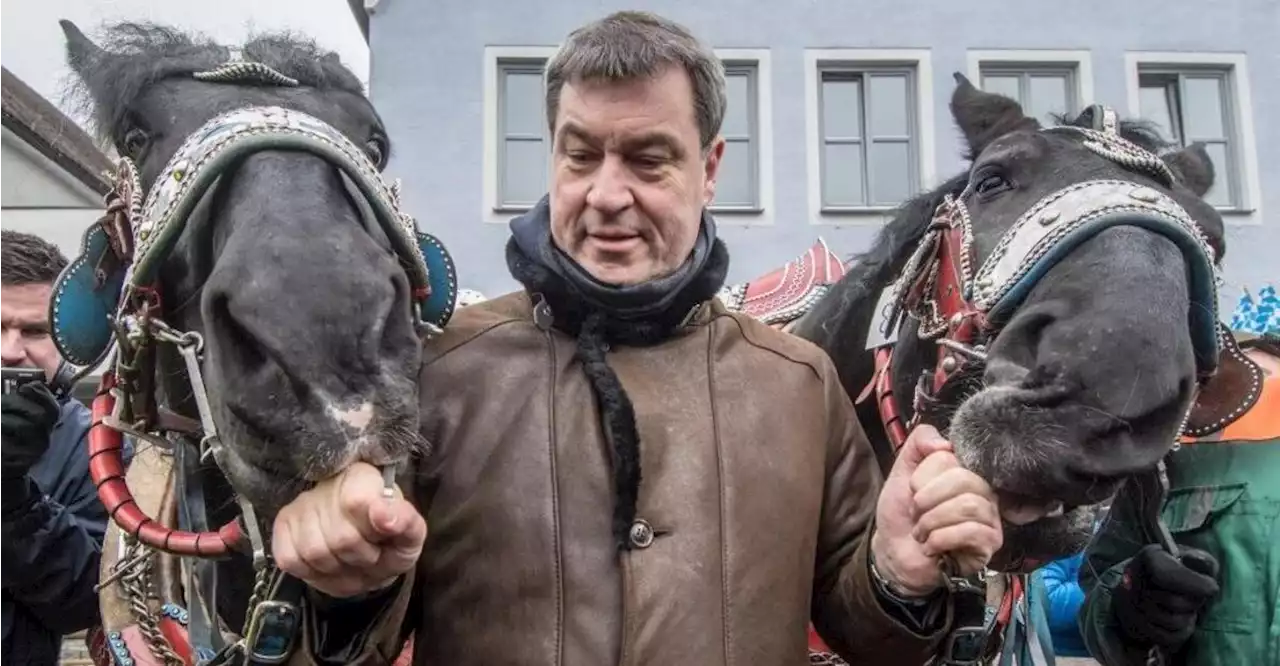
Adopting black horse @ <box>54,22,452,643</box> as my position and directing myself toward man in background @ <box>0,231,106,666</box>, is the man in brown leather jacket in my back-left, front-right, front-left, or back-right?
back-right

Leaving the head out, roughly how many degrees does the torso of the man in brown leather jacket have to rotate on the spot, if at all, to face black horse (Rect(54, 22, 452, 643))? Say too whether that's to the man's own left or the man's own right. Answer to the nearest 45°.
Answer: approximately 90° to the man's own right

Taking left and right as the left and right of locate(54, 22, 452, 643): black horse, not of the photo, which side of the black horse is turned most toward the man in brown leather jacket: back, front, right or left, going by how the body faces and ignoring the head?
left

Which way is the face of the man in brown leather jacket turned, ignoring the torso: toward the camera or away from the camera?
toward the camera

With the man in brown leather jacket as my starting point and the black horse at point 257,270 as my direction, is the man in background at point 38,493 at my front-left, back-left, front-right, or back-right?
front-right

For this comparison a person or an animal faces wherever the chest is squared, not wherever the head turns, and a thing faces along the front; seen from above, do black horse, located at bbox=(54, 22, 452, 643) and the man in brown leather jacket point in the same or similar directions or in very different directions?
same or similar directions

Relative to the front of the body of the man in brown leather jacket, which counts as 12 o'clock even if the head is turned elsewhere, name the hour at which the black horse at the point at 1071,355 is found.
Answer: The black horse is roughly at 9 o'clock from the man in brown leather jacket.

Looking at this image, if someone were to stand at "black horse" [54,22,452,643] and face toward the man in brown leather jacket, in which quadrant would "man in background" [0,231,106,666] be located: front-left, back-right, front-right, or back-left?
back-left

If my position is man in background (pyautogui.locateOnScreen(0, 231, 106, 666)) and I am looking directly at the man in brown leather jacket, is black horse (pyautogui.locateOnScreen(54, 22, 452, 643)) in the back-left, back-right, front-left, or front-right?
front-right

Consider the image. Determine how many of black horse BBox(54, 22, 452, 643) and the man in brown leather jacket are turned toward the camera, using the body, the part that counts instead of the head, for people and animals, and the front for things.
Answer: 2

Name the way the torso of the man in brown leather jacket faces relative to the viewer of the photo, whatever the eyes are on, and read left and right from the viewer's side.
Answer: facing the viewer

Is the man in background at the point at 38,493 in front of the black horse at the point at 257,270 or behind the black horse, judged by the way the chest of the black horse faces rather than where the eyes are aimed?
behind
